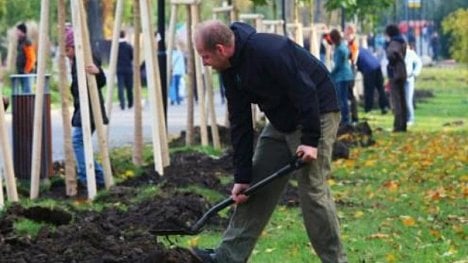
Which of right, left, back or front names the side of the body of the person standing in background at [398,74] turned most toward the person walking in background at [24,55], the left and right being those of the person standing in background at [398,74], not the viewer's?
front

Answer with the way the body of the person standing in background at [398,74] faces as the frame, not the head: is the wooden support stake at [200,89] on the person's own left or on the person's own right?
on the person's own left

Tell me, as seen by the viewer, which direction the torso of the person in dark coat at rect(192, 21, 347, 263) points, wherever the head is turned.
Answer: to the viewer's left

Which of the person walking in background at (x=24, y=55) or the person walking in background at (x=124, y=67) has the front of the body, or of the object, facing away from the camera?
the person walking in background at (x=124, y=67)

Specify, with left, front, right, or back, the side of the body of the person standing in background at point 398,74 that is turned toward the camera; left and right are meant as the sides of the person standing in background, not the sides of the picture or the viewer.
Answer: left

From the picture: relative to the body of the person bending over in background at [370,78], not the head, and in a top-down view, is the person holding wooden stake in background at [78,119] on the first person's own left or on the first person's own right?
on the first person's own left

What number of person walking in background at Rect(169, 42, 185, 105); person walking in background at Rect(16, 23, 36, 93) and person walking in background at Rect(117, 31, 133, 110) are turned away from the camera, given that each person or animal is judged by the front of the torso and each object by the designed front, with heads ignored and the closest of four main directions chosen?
1

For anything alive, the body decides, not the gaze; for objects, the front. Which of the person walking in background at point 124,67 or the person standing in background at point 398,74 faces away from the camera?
the person walking in background at point 124,67

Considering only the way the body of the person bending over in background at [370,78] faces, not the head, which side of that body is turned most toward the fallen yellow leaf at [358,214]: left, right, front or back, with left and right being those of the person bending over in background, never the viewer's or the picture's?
left

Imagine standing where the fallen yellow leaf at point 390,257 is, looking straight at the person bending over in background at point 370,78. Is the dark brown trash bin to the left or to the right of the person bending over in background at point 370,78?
left

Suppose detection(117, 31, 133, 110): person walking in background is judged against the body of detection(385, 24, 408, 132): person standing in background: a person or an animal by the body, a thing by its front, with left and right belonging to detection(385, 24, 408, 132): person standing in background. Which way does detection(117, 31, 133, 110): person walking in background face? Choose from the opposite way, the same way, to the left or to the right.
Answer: to the right

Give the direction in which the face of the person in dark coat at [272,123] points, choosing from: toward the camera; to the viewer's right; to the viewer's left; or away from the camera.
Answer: to the viewer's left

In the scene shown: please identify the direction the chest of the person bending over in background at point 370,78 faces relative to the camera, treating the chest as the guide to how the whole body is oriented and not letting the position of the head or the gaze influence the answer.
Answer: to the viewer's left

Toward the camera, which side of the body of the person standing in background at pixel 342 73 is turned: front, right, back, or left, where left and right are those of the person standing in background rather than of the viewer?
left

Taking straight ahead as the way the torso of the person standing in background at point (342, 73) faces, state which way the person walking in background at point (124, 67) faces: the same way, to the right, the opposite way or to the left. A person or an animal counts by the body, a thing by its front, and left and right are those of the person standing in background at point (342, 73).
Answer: to the right
